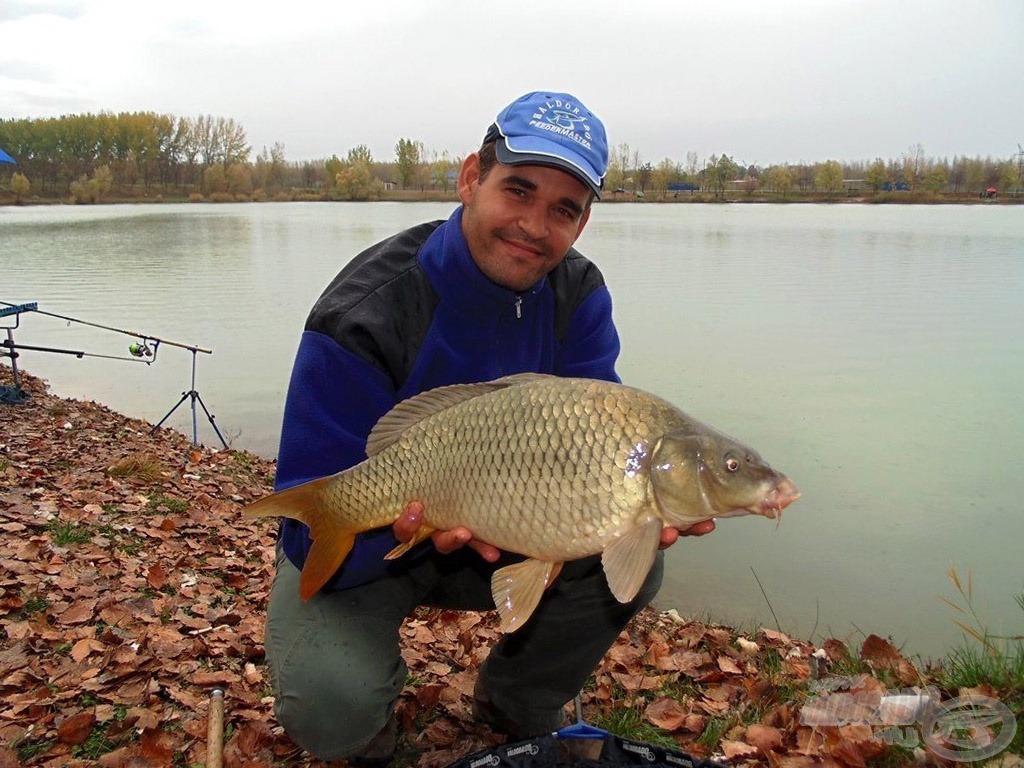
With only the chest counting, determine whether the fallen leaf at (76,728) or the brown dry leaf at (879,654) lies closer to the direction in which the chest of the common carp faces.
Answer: the brown dry leaf

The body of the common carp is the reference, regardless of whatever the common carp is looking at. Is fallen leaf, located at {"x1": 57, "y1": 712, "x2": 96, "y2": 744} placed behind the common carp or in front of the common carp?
behind

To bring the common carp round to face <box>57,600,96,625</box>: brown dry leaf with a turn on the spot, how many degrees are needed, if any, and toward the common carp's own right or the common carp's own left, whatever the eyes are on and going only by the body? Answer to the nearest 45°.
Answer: approximately 135° to the common carp's own left

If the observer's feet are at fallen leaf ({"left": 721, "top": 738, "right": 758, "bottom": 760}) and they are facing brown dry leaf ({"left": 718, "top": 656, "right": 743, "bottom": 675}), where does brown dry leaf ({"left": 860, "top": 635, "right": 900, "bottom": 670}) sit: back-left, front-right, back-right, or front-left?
front-right

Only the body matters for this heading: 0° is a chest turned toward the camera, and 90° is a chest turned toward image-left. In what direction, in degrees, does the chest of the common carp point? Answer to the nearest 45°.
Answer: approximately 270°

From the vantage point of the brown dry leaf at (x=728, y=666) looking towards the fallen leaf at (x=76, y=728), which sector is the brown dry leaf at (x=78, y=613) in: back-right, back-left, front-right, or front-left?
front-right

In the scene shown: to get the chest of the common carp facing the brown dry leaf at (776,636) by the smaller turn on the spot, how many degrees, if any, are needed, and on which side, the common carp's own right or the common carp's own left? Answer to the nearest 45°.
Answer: approximately 45° to the common carp's own left

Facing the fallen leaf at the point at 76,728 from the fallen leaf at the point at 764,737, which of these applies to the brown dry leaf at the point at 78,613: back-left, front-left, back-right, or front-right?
front-right
